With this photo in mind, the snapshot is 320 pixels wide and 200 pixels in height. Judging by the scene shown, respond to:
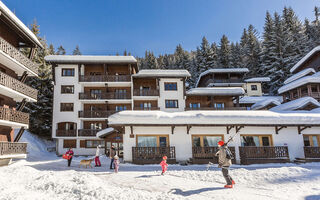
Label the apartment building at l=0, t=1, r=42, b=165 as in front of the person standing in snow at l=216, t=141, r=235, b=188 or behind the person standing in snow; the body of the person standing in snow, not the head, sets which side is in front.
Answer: in front

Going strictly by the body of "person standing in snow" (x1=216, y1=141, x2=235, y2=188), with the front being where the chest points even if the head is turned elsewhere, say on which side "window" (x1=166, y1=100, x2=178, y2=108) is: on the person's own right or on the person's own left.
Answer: on the person's own right

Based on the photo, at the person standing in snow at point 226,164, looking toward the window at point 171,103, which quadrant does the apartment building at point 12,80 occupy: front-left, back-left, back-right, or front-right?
front-left

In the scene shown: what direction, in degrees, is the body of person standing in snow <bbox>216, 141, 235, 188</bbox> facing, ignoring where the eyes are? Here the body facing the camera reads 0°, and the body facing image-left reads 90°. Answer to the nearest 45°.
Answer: approximately 90°

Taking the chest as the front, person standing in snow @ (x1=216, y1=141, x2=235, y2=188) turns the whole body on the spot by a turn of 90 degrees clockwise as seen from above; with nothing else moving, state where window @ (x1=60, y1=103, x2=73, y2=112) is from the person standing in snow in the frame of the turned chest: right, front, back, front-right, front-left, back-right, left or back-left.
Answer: front-left

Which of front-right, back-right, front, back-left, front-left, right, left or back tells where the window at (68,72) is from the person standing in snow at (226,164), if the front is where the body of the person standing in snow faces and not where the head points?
front-right

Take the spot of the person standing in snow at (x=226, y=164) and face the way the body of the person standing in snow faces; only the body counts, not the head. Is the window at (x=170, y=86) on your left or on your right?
on your right

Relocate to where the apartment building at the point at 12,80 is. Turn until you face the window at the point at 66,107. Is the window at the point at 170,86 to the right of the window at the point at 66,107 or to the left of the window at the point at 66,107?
right
